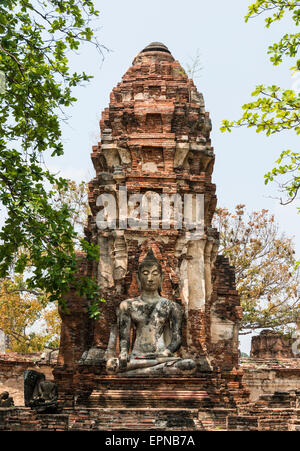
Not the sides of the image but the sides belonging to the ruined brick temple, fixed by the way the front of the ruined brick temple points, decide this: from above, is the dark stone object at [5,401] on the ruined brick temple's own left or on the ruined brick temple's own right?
on the ruined brick temple's own right

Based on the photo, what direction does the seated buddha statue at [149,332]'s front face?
toward the camera

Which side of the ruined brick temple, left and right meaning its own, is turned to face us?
front

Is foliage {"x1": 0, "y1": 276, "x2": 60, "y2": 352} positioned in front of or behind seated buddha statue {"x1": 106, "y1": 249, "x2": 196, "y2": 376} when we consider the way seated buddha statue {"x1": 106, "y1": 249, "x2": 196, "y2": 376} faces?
behind

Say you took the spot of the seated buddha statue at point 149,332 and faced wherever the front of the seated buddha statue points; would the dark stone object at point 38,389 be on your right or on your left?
on your right

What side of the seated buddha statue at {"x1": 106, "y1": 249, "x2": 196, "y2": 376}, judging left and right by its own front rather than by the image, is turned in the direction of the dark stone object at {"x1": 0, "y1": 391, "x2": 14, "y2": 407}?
right
